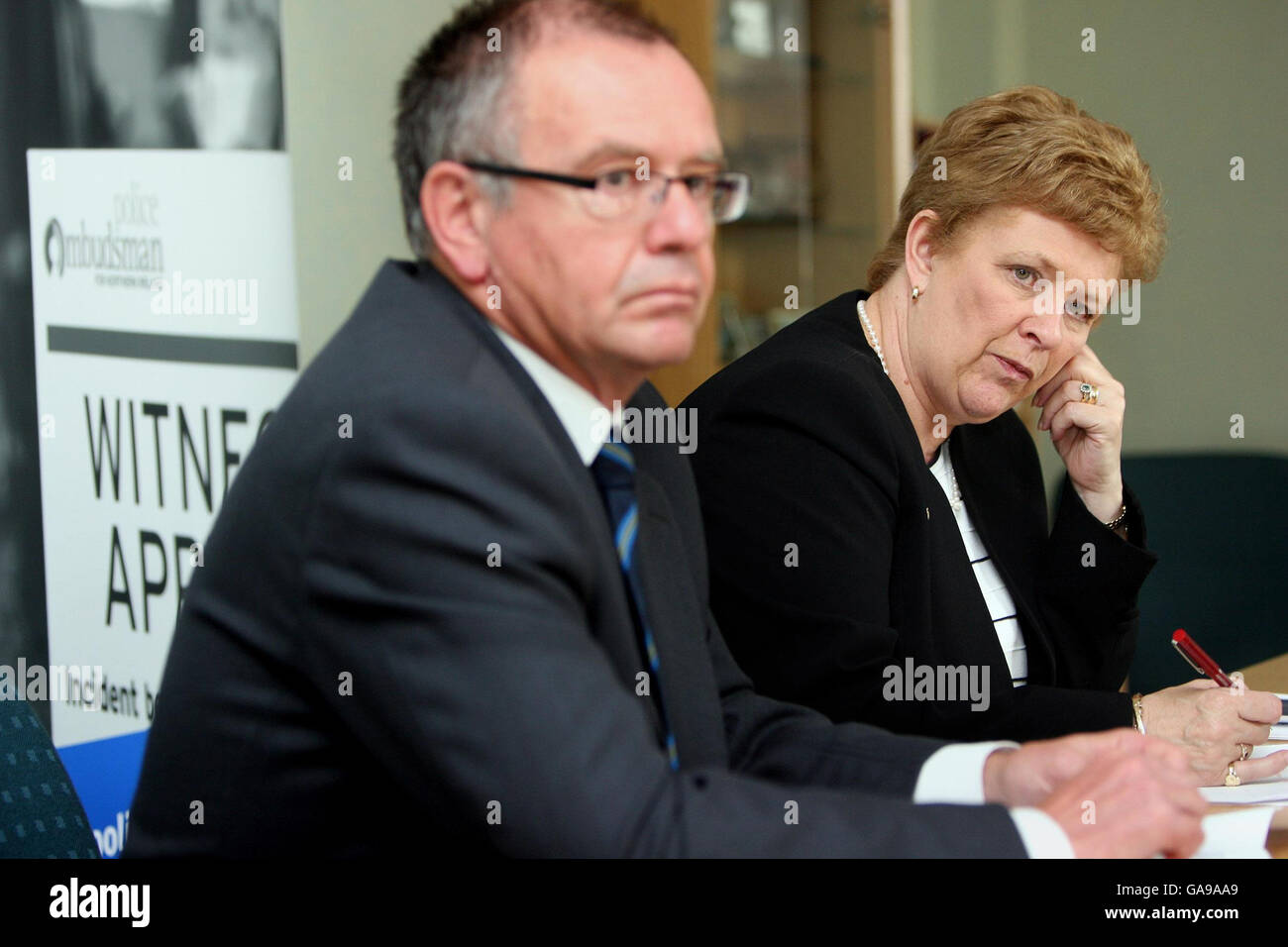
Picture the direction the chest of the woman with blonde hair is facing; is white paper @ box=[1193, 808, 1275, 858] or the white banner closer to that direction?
the white paper

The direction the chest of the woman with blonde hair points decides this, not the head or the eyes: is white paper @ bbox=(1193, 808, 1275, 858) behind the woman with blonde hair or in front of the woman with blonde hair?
in front

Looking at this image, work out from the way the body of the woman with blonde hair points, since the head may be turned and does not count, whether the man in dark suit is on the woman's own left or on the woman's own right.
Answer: on the woman's own right

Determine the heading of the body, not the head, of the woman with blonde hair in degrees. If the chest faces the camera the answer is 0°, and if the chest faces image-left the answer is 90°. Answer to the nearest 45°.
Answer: approximately 315°

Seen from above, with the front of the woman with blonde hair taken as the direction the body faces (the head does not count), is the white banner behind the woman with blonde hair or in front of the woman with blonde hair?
behind

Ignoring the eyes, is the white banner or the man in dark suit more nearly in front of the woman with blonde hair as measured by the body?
the man in dark suit
